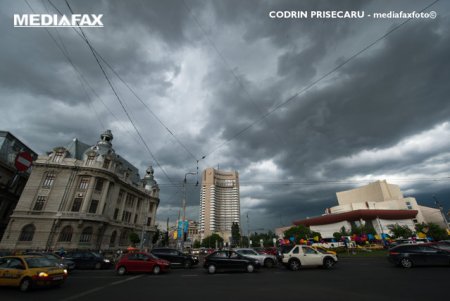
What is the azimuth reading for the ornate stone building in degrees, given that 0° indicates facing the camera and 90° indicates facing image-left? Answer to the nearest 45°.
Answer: approximately 315°

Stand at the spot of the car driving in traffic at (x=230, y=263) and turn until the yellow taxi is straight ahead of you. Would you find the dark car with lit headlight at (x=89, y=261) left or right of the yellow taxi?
right

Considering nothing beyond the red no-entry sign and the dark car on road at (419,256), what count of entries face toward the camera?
1

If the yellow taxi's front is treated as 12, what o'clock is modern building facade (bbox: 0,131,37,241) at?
The modern building facade is roughly at 7 o'clock from the yellow taxi.
